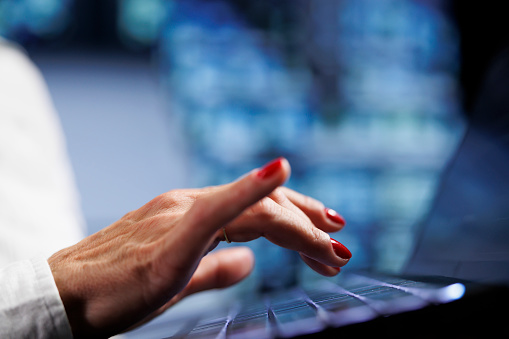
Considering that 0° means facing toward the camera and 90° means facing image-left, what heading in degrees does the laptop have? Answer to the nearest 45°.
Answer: approximately 45°
